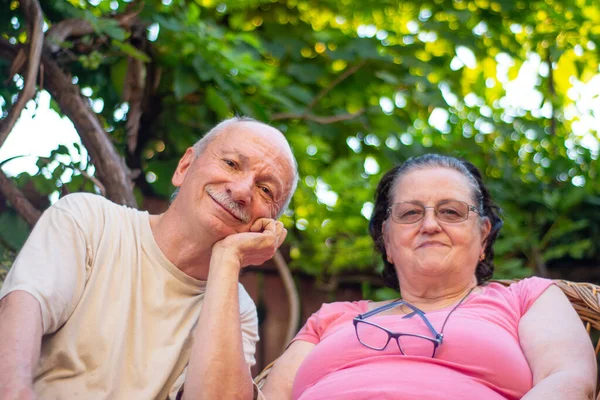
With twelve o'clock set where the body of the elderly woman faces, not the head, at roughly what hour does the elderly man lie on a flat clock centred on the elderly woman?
The elderly man is roughly at 2 o'clock from the elderly woman.

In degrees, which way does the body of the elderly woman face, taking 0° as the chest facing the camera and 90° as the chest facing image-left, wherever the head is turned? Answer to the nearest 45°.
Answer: approximately 0°

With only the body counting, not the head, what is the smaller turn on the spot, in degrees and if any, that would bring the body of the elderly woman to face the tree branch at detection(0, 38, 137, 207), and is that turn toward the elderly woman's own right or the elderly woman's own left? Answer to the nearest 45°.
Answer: approximately 90° to the elderly woman's own right
